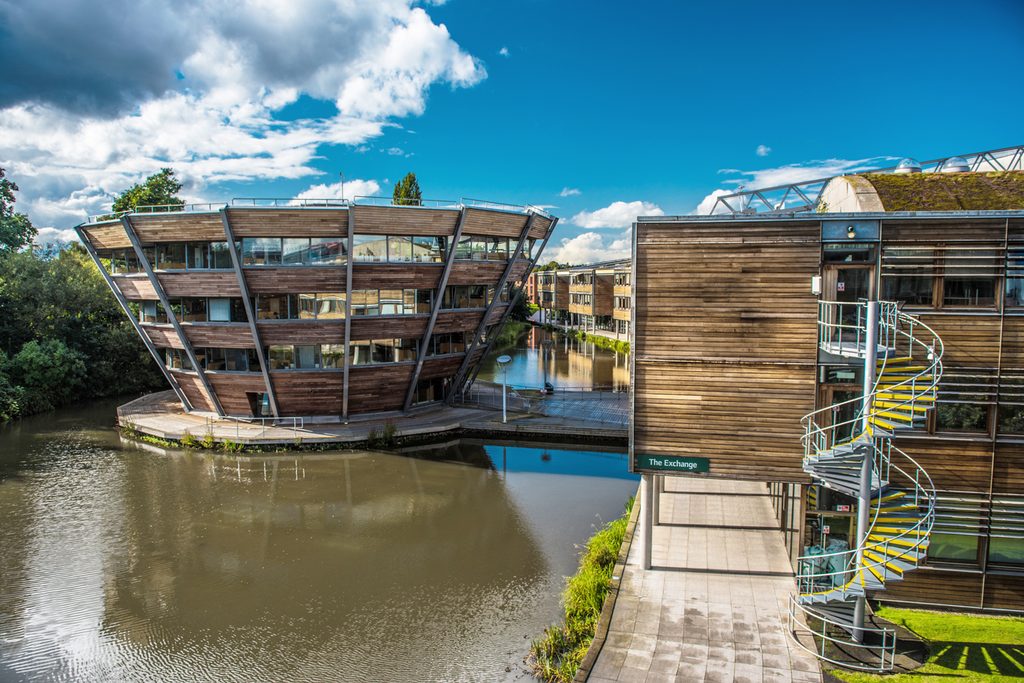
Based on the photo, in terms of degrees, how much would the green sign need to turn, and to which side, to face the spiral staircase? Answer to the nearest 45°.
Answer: approximately 90° to its left

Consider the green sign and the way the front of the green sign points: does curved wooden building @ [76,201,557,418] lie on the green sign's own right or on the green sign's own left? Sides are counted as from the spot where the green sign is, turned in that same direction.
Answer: on the green sign's own right

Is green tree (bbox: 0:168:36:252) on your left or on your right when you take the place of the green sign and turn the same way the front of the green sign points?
on your right
